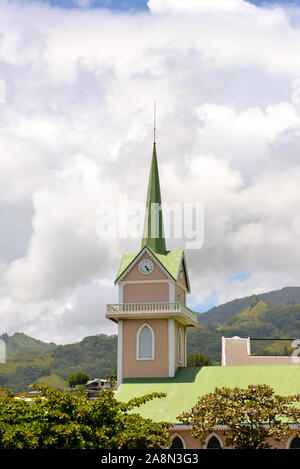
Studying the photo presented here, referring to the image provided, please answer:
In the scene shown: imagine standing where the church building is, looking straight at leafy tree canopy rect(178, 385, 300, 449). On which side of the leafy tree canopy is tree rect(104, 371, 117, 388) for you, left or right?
right

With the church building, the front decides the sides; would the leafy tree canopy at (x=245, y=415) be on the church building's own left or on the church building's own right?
on the church building's own left
